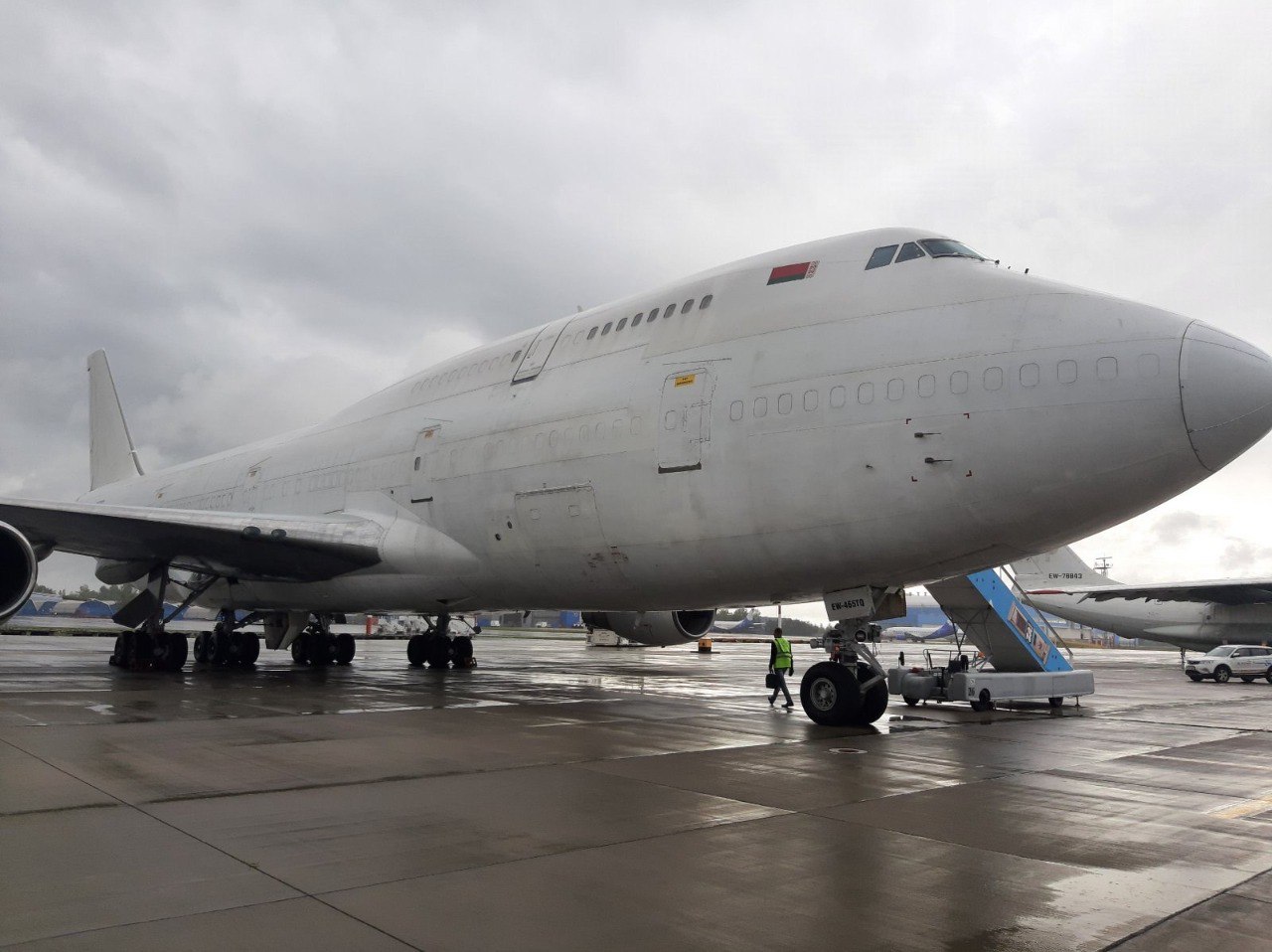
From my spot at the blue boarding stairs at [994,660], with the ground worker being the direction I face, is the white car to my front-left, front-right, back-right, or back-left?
back-right

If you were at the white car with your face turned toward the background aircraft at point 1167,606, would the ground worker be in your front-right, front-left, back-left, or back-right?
back-left

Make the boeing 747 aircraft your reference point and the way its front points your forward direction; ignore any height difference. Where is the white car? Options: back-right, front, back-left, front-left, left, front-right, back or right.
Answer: left

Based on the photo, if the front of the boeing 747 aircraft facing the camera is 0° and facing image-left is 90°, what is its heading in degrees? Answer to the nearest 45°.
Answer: approximately 315°

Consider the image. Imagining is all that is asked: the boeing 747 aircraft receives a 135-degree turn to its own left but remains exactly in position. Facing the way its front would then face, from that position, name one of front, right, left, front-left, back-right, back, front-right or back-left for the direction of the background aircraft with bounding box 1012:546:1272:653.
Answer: front-right
